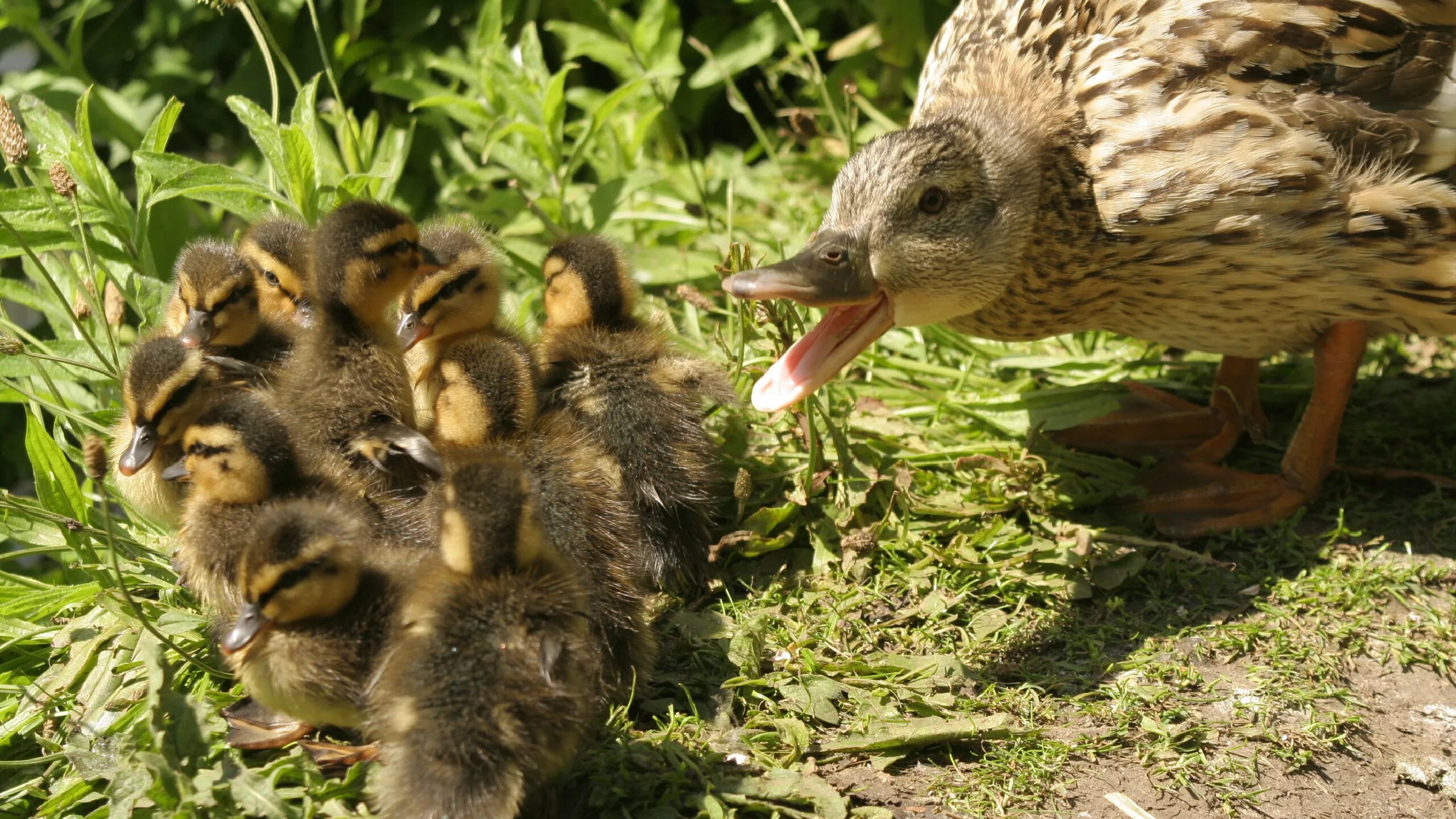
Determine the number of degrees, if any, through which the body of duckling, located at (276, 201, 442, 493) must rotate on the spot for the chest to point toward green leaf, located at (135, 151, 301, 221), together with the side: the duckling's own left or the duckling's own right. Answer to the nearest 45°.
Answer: approximately 45° to the duckling's own left

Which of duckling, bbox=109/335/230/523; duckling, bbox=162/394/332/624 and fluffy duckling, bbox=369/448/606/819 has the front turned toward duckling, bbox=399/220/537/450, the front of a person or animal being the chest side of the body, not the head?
the fluffy duckling

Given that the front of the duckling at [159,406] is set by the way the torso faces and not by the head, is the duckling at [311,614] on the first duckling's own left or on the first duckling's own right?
on the first duckling's own left

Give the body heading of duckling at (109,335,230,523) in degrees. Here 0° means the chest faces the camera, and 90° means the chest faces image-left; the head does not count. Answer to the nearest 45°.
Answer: approximately 45°

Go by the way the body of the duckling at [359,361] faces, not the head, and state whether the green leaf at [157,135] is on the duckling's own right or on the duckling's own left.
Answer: on the duckling's own left

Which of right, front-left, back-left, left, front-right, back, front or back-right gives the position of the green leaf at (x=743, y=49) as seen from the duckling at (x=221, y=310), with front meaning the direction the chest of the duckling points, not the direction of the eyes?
back

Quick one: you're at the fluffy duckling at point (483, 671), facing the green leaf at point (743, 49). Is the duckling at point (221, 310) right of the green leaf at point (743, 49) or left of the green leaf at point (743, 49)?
left

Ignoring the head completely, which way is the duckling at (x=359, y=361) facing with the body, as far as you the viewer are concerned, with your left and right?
facing away from the viewer and to the right of the viewer

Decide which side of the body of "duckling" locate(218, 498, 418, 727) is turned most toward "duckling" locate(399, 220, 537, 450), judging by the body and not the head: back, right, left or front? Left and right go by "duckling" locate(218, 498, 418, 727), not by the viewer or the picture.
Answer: right

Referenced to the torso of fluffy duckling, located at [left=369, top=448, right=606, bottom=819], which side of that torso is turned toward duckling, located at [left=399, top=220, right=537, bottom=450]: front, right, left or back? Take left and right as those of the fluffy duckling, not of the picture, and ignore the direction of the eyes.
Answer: front

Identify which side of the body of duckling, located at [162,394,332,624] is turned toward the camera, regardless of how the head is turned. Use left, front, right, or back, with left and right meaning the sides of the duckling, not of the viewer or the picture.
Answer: left
